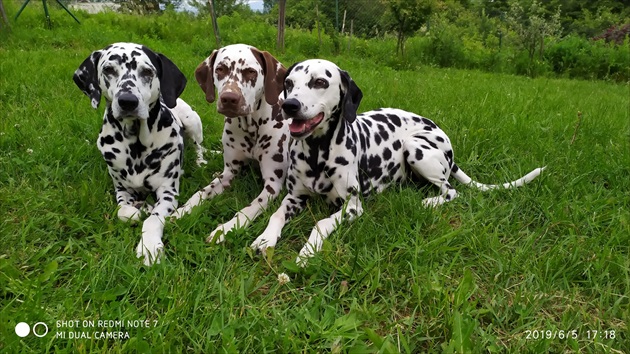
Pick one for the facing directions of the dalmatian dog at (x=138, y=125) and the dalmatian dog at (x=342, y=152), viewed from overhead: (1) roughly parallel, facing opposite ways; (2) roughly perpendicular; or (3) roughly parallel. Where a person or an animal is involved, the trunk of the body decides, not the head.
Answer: roughly perpendicular

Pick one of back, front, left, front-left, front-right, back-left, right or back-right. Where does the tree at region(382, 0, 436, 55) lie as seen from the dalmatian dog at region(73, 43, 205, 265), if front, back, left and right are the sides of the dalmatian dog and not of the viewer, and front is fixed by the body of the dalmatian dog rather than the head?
back-left

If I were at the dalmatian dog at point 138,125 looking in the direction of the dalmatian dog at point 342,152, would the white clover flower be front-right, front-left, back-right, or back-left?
front-right

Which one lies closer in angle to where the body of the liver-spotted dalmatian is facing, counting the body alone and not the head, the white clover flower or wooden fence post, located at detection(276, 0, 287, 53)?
the white clover flower

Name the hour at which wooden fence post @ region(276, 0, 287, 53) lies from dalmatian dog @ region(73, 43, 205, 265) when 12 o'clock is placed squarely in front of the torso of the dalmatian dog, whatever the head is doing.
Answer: The wooden fence post is roughly at 7 o'clock from the dalmatian dog.

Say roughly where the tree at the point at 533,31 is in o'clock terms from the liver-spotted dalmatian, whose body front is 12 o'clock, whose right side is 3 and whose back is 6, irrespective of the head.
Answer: The tree is roughly at 6 o'clock from the liver-spotted dalmatian.

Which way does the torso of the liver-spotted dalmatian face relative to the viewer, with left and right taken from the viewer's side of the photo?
facing the viewer and to the left of the viewer

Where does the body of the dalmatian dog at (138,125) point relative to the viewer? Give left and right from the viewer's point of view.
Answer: facing the viewer

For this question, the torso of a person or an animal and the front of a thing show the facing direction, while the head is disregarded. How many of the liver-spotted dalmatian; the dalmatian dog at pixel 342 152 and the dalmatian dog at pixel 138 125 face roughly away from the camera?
0

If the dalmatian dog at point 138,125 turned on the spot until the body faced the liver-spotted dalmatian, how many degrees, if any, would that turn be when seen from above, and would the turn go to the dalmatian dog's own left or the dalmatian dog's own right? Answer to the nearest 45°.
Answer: approximately 90° to the dalmatian dog's own left

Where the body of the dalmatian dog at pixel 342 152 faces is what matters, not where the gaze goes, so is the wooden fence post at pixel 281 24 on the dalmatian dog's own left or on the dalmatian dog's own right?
on the dalmatian dog's own right

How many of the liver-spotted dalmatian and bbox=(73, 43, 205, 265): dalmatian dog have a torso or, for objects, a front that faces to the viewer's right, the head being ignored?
0

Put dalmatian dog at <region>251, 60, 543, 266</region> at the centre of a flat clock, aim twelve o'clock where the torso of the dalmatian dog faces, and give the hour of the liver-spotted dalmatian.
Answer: The liver-spotted dalmatian is roughly at 2 o'clock from the dalmatian dog.
